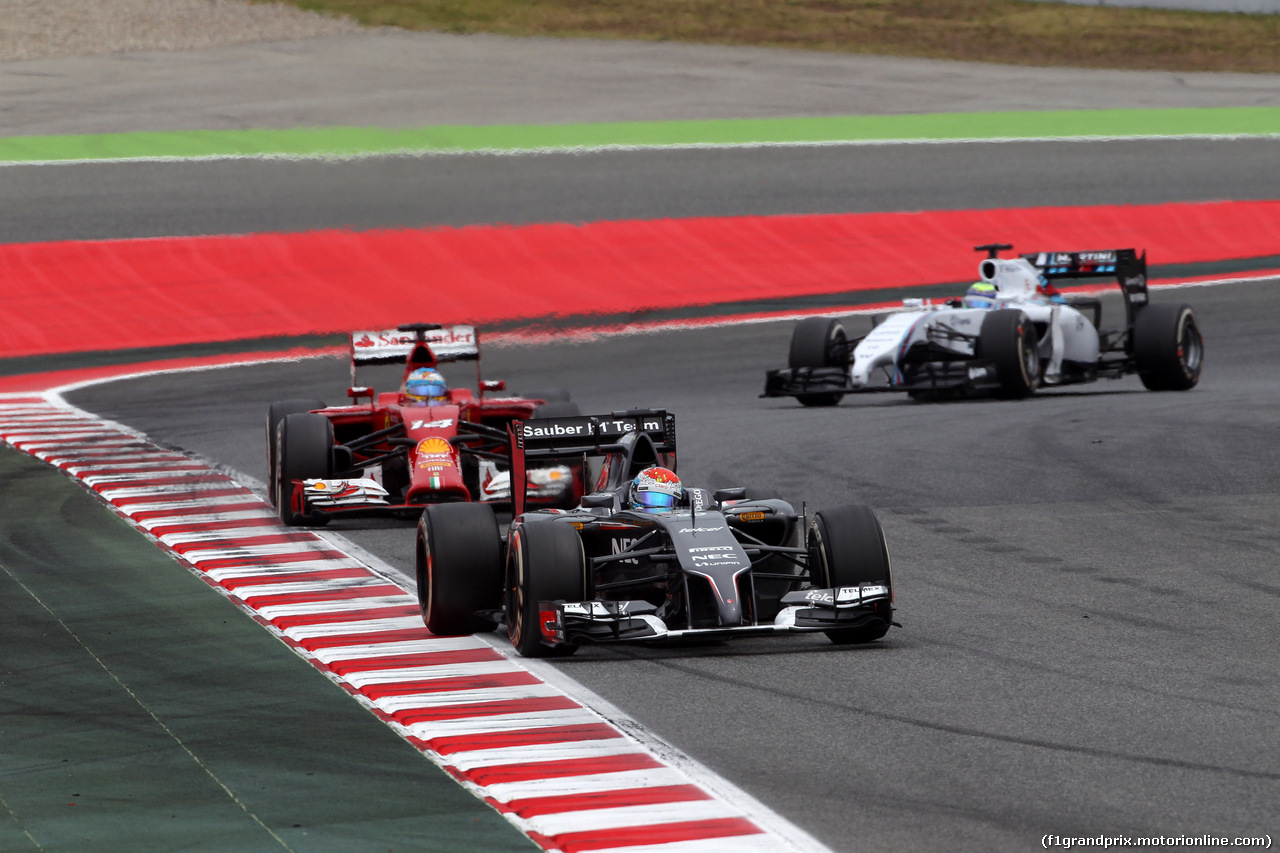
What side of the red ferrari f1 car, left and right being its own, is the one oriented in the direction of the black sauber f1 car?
front

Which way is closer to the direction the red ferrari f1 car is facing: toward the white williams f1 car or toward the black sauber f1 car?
the black sauber f1 car

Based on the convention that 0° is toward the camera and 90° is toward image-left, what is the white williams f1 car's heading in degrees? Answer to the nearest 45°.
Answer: approximately 45°

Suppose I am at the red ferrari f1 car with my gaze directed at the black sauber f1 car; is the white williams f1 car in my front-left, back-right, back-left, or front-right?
back-left

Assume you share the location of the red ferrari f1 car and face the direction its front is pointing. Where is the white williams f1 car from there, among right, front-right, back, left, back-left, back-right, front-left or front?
back-left

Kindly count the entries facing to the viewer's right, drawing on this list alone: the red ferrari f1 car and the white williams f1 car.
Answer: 0

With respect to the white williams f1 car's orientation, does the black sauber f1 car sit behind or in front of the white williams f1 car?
in front

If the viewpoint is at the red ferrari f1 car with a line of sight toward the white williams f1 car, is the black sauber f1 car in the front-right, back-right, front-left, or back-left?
back-right
